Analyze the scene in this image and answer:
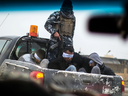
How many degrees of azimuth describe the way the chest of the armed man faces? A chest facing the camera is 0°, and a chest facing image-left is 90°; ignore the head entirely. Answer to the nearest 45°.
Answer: approximately 315°

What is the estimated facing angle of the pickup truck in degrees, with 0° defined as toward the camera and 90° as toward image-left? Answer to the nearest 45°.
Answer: approximately 135°
